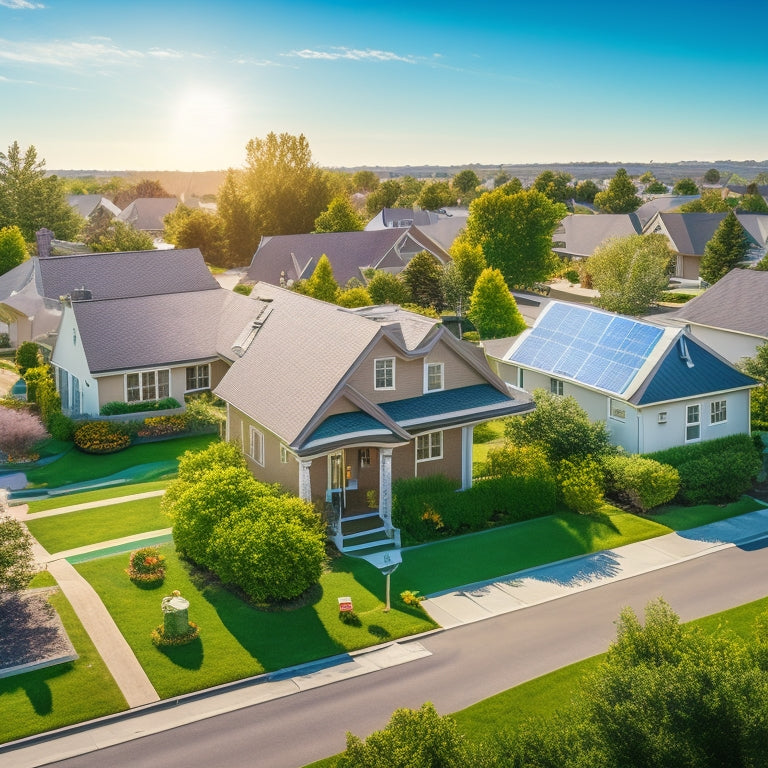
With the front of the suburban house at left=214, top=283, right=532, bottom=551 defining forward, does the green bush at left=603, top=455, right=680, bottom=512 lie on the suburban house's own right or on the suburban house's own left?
on the suburban house's own left

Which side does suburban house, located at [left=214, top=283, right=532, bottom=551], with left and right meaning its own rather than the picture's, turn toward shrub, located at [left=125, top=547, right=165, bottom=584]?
right

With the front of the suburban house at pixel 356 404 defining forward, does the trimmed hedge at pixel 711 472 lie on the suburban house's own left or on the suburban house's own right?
on the suburban house's own left

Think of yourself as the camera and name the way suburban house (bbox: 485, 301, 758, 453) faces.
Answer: facing the viewer and to the right of the viewer

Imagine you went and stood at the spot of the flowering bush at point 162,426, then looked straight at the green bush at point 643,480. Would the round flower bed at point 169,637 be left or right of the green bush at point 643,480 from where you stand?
right

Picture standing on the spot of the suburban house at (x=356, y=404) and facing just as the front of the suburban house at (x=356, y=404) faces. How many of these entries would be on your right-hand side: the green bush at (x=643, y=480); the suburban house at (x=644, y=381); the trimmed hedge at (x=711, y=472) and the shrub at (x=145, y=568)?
1

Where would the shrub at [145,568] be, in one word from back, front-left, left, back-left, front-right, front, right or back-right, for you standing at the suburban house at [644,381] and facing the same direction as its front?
right

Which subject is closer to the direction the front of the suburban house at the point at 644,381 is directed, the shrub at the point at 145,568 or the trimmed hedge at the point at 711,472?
the trimmed hedge

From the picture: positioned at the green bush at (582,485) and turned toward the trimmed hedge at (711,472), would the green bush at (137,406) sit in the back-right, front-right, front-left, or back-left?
back-left

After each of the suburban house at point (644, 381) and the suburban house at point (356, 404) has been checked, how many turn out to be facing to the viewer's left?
0

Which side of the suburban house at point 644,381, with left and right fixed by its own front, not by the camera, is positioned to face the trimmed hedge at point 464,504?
right

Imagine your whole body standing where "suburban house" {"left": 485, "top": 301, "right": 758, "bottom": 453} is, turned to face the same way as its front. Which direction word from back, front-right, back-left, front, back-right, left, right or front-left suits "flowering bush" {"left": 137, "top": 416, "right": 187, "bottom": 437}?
back-right

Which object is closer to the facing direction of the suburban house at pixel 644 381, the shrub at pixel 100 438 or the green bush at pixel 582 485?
the green bush

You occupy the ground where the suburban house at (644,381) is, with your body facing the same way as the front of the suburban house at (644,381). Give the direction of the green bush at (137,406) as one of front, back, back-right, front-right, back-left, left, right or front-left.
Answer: back-right

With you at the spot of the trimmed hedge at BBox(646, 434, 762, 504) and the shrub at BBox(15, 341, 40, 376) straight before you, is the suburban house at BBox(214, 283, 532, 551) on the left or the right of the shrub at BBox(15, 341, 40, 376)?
left

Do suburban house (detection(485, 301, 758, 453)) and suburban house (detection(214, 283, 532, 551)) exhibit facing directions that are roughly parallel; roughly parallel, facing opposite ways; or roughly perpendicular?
roughly parallel
